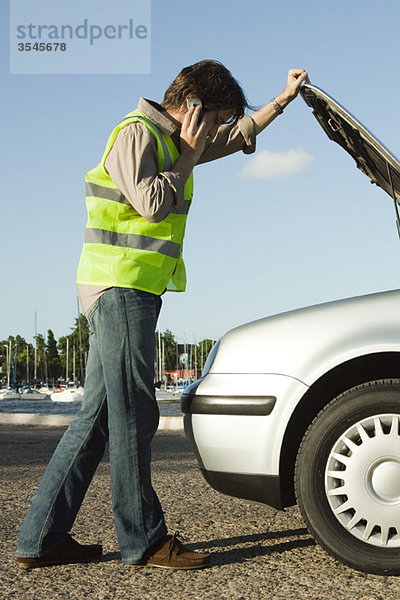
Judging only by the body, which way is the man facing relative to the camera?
to the viewer's right

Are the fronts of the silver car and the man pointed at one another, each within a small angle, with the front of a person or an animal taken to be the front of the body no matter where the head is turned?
yes

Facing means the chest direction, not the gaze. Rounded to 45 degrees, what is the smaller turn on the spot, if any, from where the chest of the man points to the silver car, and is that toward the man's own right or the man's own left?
0° — they already face it

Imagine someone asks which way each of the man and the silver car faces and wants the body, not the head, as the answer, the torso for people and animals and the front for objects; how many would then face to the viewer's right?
1

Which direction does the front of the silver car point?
to the viewer's left

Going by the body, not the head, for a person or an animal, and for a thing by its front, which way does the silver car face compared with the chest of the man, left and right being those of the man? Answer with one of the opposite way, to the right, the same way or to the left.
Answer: the opposite way

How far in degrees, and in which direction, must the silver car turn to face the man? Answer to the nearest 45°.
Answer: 0° — it already faces them

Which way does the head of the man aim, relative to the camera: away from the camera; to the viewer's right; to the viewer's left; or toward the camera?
to the viewer's right
